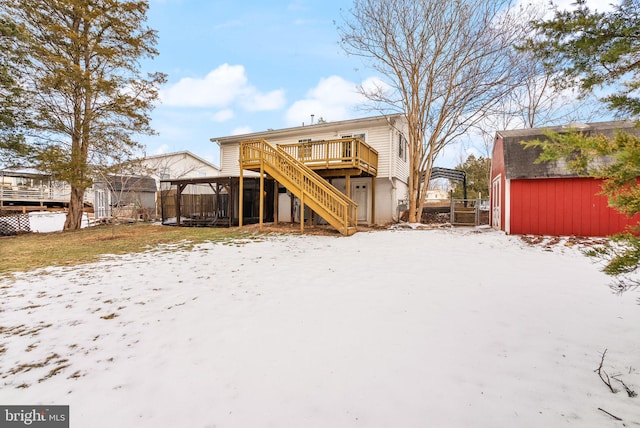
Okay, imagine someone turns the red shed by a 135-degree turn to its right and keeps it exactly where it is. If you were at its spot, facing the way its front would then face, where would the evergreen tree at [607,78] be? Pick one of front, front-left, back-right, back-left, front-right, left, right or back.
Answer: back-right

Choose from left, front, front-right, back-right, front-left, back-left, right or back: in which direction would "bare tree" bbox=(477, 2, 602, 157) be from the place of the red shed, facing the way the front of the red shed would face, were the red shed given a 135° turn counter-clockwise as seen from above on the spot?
back-left

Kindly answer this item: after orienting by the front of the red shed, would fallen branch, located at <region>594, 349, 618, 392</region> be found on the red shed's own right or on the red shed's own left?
on the red shed's own left

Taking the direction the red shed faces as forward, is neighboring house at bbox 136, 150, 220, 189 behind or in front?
in front

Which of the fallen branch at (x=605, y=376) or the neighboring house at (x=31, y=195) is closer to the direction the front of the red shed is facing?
the neighboring house

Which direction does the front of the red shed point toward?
to the viewer's left

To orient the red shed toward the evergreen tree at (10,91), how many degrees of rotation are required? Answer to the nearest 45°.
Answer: approximately 45° to its left
